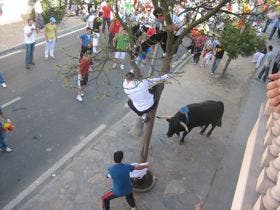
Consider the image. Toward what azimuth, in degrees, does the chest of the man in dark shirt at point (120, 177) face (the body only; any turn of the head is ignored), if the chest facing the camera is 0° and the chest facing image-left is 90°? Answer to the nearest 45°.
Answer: approximately 180°

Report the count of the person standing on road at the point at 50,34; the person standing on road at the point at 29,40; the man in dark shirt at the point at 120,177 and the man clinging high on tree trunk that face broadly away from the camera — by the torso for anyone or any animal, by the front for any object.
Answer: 2

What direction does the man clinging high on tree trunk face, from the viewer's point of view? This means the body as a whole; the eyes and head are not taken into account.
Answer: away from the camera
